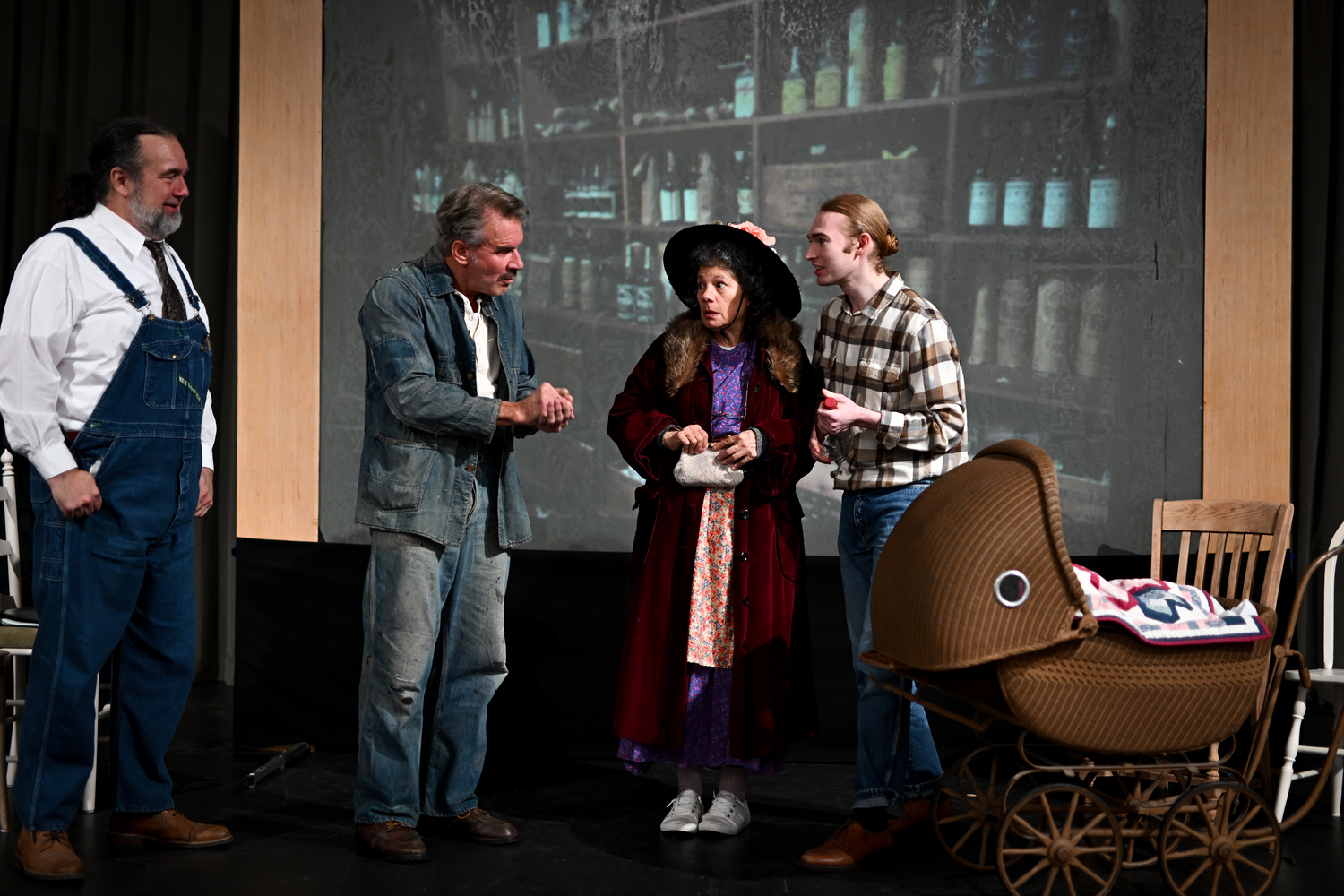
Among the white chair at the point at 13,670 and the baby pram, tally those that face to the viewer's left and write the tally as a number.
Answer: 1

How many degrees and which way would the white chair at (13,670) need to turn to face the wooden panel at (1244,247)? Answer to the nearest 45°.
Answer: approximately 45° to its left

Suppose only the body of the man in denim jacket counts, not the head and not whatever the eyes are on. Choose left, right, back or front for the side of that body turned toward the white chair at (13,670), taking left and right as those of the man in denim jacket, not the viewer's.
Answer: back

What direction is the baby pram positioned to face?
to the viewer's left

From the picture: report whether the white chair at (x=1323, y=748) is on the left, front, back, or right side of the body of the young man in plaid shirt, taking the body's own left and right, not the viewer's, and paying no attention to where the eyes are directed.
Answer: back

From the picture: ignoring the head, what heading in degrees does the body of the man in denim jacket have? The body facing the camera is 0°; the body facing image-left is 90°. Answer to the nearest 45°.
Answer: approximately 315°

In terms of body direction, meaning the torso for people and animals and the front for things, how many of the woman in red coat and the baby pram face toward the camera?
1

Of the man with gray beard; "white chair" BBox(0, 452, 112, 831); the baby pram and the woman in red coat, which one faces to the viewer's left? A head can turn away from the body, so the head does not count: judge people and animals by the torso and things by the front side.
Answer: the baby pram
